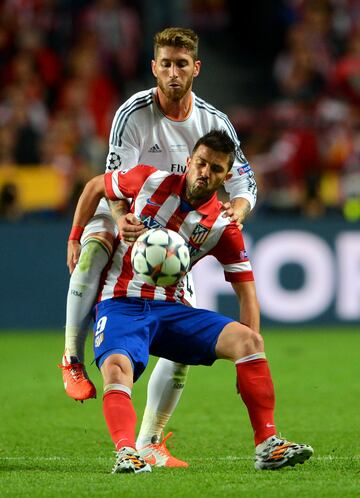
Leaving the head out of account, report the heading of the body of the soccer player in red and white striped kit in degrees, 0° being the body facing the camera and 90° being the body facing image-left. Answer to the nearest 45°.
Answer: approximately 0°

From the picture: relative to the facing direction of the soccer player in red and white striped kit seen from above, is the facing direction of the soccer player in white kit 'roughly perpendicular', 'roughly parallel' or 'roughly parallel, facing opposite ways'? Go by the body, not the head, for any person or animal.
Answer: roughly parallel

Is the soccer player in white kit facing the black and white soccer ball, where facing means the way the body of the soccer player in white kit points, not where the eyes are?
yes

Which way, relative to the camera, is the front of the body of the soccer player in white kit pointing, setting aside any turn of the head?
toward the camera

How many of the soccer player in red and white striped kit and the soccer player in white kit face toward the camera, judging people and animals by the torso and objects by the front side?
2

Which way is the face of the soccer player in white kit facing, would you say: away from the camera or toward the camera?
toward the camera
